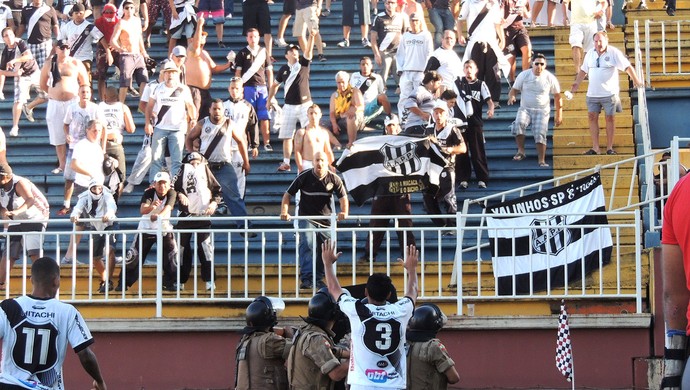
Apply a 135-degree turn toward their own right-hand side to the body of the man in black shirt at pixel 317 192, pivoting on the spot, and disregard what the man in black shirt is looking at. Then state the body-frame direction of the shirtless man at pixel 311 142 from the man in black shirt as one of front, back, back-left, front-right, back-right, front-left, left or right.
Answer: front-right

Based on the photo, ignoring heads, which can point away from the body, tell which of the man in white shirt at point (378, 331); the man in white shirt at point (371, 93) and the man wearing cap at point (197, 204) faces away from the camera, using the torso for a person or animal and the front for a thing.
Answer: the man in white shirt at point (378, 331)

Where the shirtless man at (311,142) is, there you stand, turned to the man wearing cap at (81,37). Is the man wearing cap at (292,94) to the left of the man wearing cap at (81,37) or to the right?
right

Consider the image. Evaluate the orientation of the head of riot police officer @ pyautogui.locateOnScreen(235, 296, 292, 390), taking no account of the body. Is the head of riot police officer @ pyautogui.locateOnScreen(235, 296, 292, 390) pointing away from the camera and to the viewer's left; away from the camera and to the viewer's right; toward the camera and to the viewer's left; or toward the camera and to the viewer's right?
away from the camera and to the viewer's right

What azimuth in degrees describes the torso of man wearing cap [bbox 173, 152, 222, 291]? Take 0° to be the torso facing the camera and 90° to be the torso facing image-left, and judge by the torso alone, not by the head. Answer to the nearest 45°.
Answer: approximately 0°

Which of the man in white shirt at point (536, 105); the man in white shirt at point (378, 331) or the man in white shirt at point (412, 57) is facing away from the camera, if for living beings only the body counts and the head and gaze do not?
the man in white shirt at point (378, 331)

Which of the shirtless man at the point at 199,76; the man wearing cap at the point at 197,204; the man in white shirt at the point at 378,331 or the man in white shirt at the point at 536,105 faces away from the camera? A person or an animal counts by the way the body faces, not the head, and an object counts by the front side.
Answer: the man in white shirt at the point at 378,331

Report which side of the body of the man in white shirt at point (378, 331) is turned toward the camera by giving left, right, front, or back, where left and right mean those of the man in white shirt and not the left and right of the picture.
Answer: back

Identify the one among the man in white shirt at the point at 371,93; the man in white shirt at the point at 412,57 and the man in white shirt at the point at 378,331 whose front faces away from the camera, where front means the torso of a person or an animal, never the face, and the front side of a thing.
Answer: the man in white shirt at the point at 378,331

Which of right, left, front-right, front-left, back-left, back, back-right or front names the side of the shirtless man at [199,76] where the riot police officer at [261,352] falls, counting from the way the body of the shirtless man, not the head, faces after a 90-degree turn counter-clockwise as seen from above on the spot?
back-right

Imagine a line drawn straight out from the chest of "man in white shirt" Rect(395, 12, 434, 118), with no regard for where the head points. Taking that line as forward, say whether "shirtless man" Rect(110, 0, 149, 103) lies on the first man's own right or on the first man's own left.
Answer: on the first man's own right

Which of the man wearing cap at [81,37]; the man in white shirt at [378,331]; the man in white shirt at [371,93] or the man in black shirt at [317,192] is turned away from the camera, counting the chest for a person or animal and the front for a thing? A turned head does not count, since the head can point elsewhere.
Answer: the man in white shirt at [378,331]

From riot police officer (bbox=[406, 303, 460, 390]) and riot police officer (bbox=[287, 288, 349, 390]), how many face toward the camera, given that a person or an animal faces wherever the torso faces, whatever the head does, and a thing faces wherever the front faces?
0
